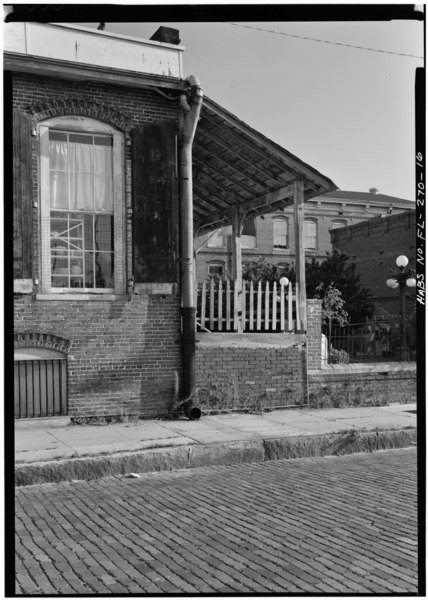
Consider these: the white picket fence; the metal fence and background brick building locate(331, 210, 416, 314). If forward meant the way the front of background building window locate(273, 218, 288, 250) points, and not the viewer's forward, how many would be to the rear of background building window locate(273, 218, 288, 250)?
0

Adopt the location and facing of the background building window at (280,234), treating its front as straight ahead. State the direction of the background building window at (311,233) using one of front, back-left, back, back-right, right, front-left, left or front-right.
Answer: left

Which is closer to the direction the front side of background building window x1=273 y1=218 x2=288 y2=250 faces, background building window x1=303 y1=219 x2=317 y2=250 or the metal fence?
the metal fence

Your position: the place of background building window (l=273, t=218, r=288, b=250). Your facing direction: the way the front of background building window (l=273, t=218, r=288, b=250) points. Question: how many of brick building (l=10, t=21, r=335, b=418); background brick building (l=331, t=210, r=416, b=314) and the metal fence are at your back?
0

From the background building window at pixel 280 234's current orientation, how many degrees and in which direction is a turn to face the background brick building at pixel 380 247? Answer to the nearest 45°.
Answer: approximately 45° to its left

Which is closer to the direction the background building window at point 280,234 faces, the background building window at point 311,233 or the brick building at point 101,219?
the brick building

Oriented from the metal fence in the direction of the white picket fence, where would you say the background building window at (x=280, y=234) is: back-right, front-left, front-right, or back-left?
back-right

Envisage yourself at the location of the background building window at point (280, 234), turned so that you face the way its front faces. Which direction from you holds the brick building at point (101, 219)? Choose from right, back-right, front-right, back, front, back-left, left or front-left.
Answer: front

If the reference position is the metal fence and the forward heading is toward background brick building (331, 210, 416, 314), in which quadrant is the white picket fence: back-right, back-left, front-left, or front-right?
back-left

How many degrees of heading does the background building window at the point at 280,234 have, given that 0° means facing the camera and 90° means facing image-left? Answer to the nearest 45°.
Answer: approximately 0°

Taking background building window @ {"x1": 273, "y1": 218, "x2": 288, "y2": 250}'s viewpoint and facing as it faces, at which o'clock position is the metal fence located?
The metal fence is roughly at 12 o'clock from the background building window.

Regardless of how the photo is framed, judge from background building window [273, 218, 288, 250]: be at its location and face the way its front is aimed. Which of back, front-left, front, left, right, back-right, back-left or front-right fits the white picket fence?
front
